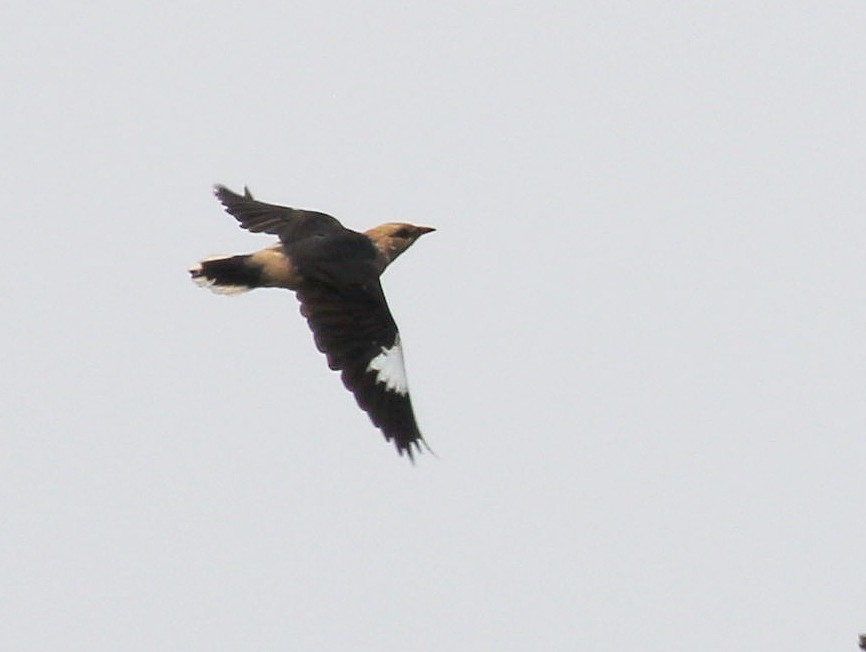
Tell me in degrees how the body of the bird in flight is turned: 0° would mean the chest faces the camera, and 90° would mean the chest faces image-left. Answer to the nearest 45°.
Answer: approximately 270°
